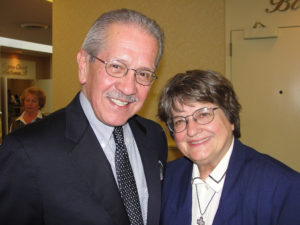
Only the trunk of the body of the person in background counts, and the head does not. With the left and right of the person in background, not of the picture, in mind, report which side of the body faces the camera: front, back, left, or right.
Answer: front

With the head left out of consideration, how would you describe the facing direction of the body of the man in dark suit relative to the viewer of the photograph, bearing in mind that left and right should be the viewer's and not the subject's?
facing the viewer and to the right of the viewer

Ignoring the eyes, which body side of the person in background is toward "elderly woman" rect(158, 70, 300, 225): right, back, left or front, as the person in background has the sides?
front

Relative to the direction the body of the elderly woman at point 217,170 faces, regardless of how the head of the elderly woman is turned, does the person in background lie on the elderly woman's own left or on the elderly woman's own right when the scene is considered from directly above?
on the elderly woman's own right

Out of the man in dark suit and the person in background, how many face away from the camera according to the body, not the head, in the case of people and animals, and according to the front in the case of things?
0

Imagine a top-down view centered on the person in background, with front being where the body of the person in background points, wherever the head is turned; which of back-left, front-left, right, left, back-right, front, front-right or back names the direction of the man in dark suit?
front
